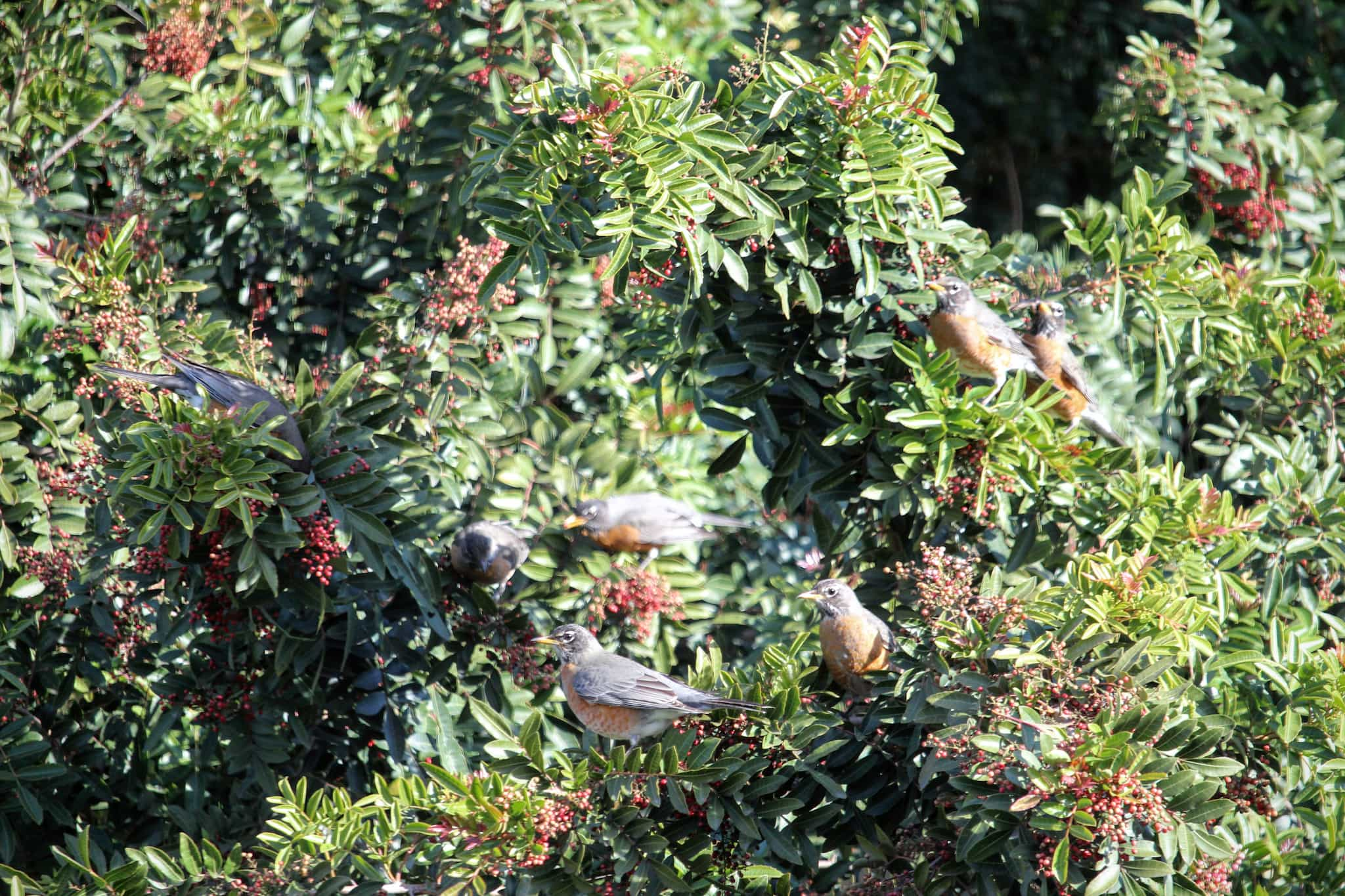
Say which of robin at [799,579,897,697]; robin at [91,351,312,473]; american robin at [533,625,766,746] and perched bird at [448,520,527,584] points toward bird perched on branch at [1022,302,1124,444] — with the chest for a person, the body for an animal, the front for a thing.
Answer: robin at [91,351,312,473]

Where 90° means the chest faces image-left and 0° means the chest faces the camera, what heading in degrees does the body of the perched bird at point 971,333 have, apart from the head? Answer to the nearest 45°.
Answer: approximately 45°

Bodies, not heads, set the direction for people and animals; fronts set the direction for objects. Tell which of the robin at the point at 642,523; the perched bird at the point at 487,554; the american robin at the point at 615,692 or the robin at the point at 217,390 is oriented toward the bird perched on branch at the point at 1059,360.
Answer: the robin at the point at 217,390

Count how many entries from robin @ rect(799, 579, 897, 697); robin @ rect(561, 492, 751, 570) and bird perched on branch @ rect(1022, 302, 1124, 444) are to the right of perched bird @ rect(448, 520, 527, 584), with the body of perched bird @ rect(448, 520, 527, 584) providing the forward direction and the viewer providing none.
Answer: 0

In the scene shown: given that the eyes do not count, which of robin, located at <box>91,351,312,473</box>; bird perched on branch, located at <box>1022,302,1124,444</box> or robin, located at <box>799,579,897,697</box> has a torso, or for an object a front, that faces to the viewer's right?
robin, located at <box>91,351,312,473</box>

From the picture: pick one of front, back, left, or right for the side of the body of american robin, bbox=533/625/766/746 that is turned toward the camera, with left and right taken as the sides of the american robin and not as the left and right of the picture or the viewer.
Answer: left

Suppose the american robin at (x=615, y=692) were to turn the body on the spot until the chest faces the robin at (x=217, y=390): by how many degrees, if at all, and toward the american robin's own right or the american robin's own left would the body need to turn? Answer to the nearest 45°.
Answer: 0° — it already faces it

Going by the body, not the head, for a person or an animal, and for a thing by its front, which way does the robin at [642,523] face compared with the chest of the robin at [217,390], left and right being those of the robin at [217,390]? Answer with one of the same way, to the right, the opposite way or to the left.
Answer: the opposite way

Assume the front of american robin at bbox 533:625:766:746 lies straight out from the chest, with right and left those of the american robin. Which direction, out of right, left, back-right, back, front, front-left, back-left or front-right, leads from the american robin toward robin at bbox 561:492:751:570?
right

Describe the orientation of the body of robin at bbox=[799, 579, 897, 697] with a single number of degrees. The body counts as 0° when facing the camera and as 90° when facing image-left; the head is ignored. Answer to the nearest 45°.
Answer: approximately 45°

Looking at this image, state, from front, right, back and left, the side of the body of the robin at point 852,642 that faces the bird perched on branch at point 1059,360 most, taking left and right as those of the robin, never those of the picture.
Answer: back

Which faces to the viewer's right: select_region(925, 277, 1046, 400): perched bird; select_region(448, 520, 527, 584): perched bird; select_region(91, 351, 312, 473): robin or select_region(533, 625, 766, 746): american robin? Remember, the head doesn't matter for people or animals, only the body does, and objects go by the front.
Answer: the robin

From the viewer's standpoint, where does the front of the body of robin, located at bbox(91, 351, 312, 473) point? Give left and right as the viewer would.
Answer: facing to the right of the viewer

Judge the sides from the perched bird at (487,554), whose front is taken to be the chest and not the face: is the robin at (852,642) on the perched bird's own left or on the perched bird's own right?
on the perched bird's own left

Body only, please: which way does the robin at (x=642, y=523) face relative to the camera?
to the viewer's left

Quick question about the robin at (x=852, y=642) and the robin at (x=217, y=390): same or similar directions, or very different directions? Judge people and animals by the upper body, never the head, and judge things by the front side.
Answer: very different directions

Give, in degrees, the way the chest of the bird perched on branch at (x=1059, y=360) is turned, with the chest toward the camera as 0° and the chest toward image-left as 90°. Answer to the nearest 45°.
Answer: approximately 45°
